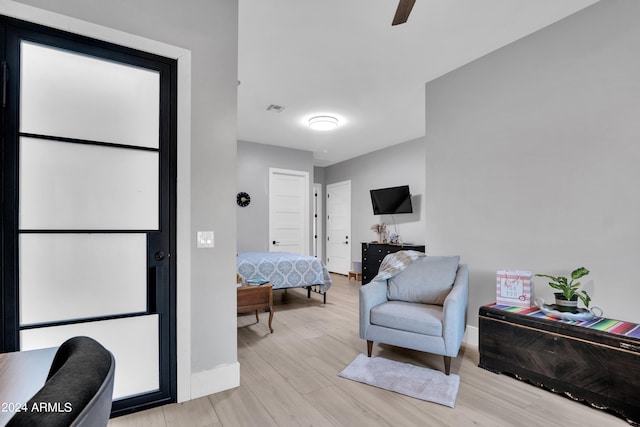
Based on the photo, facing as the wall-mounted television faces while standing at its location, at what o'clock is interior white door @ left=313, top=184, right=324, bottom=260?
The interior white door is roughly at 3 o'clock from the wall-mounted television.

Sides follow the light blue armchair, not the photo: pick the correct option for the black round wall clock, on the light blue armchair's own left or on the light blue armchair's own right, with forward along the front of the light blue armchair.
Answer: on the light blue armchair's own right

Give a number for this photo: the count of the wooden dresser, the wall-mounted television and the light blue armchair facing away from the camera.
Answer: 0

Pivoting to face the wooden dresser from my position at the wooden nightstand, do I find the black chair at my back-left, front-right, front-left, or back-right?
back-right

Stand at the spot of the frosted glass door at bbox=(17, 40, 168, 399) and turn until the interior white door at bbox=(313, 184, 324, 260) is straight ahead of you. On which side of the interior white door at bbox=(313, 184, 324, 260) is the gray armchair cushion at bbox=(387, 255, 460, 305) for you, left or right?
right

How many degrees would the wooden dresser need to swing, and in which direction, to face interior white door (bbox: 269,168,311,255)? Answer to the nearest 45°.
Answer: approximately 45° to its right

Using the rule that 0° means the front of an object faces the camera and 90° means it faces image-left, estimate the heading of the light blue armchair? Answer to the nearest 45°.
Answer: approximately 45°

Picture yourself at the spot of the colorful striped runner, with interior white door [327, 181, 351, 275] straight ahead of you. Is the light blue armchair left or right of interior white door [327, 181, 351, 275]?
left

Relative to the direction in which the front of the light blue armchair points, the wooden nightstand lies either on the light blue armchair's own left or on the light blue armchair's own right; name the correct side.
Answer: on the light blue armchair's own right

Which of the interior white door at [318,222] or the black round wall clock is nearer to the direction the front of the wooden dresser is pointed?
the black round wall clock
